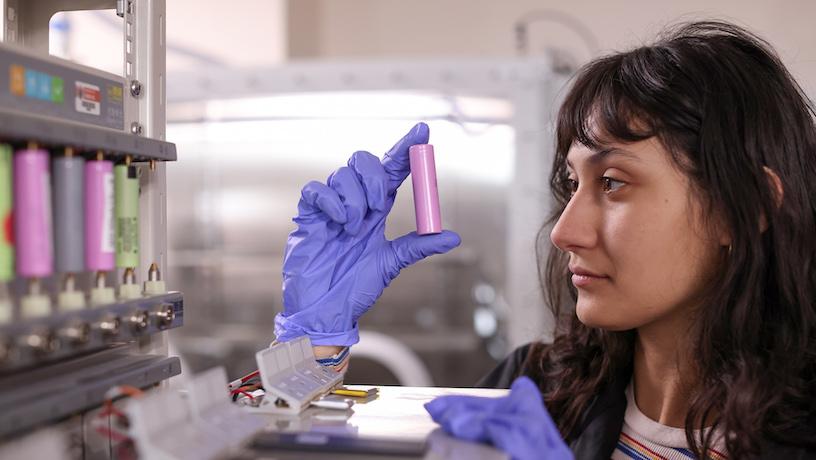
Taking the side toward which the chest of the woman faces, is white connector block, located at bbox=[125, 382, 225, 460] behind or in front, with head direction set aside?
in front

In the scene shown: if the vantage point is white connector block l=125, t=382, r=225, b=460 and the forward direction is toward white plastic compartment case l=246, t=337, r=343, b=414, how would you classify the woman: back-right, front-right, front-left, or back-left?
front-right

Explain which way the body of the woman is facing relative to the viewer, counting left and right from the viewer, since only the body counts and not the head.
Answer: facing the viewer and to the left of the viewer

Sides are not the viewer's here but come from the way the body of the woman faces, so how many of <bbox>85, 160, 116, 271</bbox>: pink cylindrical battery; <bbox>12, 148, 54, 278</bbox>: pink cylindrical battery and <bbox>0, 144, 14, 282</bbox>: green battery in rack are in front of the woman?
3

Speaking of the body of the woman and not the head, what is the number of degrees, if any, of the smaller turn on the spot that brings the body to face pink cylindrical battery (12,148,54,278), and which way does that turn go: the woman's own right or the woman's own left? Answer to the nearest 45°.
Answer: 0° — they already face it

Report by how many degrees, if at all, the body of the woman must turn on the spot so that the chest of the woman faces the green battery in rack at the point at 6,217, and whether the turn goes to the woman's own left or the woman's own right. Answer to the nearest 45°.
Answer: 0° — they already face it

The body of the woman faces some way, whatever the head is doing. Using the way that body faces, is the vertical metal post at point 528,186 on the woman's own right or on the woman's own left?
on the woman's own right

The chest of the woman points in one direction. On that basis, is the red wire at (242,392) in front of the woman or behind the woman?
in front

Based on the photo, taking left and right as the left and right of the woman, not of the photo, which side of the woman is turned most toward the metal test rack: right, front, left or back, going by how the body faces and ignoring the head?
front

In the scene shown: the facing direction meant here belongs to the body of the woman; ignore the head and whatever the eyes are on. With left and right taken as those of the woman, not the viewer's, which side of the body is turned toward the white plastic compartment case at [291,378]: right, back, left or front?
front

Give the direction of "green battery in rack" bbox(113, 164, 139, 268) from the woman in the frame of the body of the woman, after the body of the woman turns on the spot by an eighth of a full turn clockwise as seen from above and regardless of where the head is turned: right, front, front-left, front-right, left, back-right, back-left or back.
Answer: front-left
